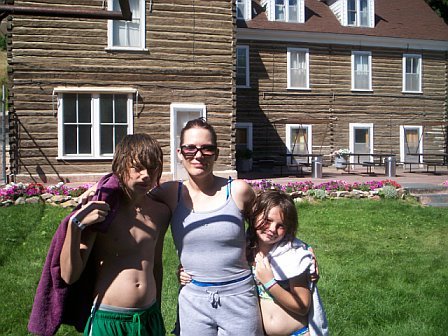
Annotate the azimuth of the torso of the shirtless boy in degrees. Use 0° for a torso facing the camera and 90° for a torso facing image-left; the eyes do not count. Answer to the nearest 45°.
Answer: approximately 315°

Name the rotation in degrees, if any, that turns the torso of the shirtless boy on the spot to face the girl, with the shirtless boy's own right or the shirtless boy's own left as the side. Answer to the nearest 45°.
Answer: approximately 45° to the shirtless boy's own left

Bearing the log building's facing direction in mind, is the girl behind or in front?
in front

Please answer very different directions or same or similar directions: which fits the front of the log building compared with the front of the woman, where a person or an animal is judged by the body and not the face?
same or similar directions

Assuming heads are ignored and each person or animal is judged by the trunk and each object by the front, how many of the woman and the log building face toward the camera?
2

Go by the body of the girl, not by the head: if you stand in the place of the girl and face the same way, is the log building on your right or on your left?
on your right

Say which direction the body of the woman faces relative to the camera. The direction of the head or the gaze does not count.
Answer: toward the camera

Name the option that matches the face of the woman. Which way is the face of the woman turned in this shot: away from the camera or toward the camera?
toward the camera

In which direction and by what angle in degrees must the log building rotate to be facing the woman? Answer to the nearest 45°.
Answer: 0° — it already faces them

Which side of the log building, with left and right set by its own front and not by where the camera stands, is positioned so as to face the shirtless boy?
front

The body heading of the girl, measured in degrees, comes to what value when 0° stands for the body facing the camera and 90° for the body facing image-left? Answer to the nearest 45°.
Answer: approximately 45°

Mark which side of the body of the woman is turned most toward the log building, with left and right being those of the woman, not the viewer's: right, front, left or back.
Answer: back

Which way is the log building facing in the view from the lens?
facing the viewer

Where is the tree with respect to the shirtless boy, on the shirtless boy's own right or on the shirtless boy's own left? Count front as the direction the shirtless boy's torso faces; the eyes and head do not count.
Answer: on the shirtless boy's own left
